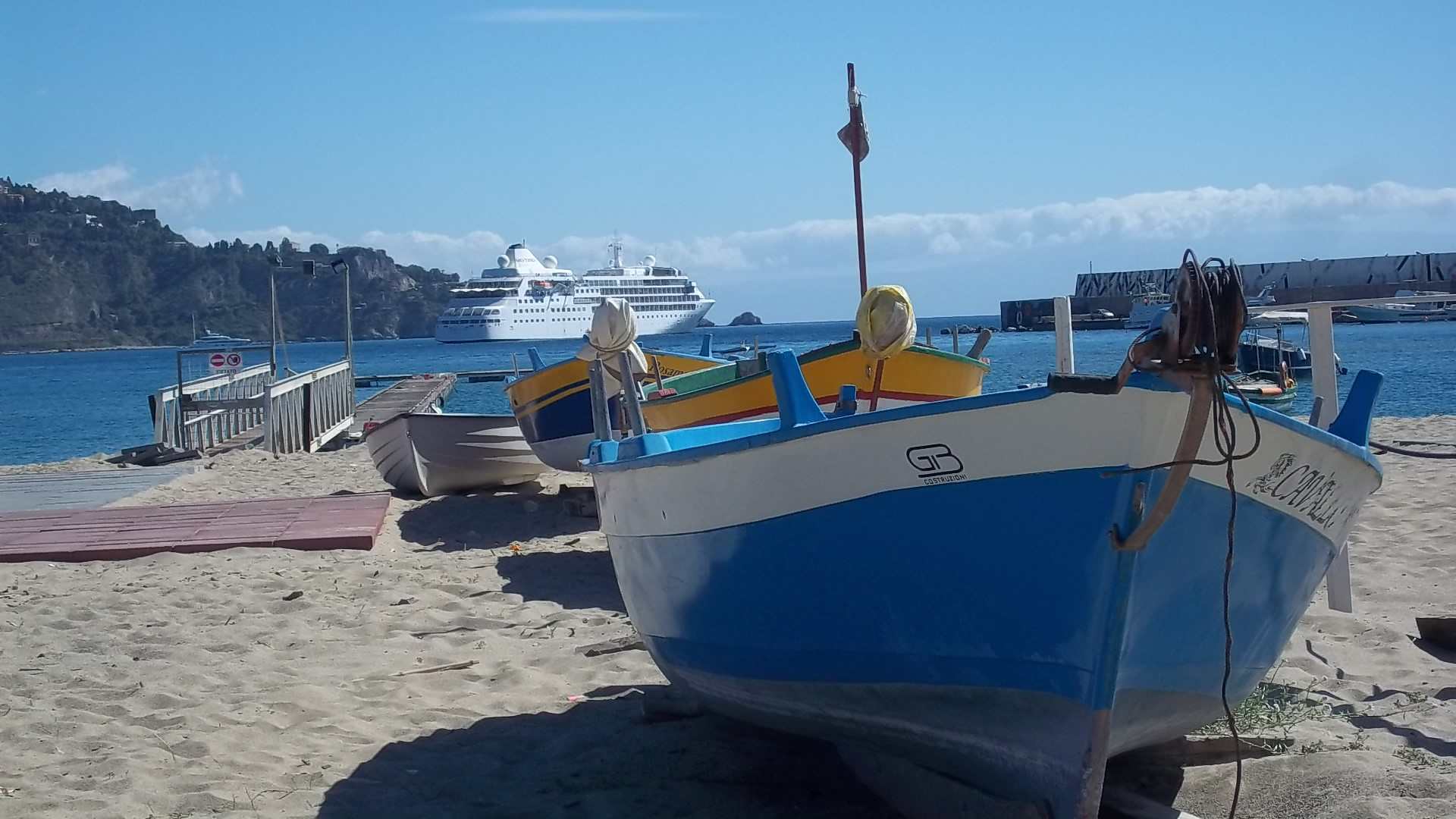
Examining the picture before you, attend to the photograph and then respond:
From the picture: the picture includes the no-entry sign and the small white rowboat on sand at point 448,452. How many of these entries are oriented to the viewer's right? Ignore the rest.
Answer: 0

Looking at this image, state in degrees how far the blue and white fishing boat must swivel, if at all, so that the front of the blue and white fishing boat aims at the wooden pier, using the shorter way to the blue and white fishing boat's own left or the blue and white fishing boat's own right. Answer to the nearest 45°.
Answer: approximately 180°

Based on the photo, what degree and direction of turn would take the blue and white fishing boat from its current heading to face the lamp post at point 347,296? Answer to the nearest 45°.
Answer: approximately 180°

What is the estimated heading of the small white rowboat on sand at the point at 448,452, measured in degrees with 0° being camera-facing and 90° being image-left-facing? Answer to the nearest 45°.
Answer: approximately 45°

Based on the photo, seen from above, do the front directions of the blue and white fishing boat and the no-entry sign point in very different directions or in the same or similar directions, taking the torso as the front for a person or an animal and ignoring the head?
same or similar directions

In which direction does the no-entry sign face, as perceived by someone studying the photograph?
facing the viewer

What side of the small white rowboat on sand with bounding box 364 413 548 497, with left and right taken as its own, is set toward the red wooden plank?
front

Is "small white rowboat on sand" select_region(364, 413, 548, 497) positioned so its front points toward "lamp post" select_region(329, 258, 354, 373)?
no

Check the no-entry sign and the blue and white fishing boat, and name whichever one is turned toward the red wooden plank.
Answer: the no-entry sign

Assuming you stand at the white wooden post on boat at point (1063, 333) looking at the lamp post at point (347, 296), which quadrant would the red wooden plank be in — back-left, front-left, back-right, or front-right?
front-left

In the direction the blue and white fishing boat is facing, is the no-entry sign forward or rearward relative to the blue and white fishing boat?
rearward

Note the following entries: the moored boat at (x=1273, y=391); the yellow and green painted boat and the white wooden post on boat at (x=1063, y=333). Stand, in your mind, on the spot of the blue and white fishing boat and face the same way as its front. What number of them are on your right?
0

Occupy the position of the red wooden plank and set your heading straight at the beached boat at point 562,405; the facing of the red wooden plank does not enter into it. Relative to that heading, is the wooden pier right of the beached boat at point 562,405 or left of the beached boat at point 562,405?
left

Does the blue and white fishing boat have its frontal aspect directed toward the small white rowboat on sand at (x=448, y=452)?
no

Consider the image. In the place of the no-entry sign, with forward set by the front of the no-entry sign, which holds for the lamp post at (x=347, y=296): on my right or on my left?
on my left

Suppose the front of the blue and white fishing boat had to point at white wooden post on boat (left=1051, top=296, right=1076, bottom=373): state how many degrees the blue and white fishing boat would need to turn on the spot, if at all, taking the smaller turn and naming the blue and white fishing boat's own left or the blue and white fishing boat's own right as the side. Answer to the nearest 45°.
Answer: approximately 135° to the blue and white fishing boat's own left
